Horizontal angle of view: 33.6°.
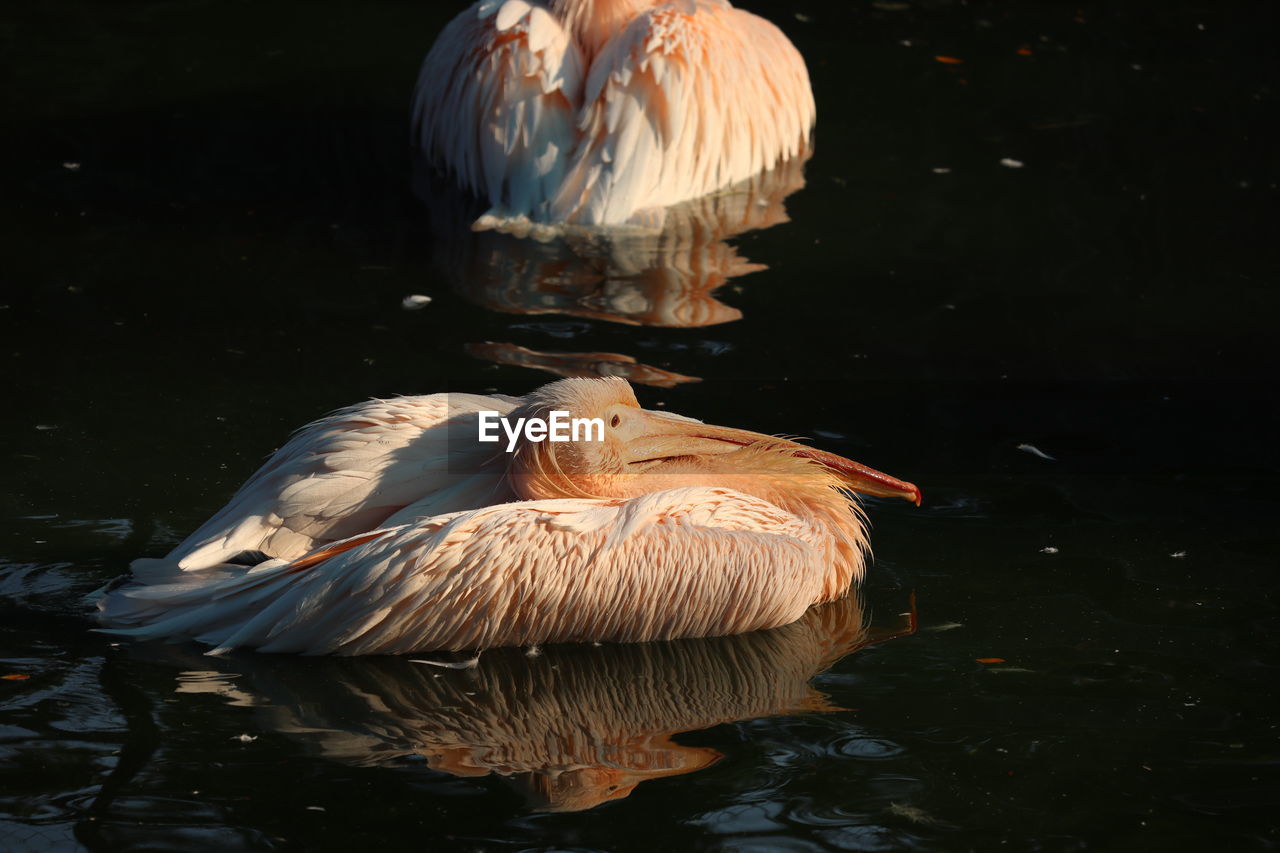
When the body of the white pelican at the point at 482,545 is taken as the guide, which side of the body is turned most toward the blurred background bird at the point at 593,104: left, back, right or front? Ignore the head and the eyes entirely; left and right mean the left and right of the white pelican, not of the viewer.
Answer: left

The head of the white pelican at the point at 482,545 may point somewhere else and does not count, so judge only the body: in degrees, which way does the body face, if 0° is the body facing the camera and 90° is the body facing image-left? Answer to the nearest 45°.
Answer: approximately 270°
